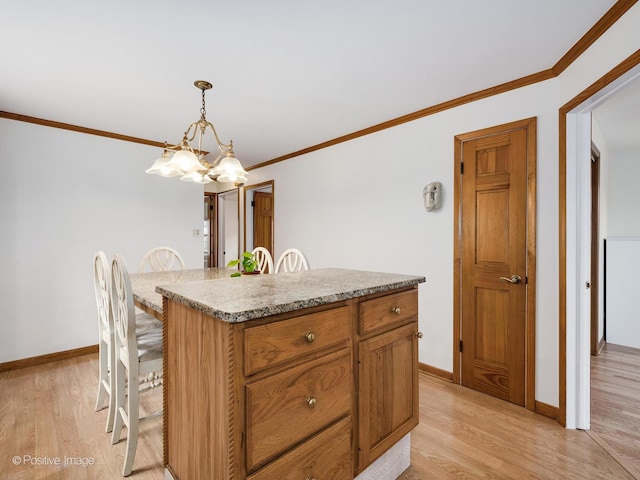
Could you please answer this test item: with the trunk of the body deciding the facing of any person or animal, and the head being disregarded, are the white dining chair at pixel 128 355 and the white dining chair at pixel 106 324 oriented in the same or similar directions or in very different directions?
same or similar directions

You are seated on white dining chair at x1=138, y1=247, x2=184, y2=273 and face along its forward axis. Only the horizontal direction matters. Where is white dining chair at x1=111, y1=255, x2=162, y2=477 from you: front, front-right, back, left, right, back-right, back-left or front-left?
front

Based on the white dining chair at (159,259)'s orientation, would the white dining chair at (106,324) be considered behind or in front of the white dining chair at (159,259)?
in front

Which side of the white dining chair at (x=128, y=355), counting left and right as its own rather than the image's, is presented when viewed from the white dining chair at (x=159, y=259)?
left

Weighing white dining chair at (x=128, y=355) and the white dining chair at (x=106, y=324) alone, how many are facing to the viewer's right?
2

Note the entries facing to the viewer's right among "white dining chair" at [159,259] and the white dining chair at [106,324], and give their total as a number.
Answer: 1

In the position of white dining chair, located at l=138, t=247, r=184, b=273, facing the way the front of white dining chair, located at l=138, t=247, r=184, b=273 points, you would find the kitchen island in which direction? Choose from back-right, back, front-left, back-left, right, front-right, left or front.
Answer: front

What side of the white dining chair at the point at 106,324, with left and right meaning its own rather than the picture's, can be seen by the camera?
right

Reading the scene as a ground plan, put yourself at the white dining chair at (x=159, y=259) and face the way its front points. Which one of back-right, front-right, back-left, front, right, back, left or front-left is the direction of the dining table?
front

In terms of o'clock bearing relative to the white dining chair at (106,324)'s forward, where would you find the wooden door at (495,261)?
The wooden door is roughly at 1 o'clock from the white dining chair.

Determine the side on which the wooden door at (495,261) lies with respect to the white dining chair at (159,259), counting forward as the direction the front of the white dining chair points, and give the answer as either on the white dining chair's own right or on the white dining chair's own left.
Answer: on the white dining chair's own left

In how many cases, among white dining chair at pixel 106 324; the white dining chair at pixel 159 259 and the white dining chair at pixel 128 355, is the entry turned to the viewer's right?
2

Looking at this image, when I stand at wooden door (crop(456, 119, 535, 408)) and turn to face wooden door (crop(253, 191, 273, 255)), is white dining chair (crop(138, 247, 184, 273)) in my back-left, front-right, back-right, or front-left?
front-left

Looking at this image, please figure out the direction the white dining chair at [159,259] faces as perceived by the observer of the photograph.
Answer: facing the viewer

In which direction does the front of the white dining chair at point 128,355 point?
to the viewer's right

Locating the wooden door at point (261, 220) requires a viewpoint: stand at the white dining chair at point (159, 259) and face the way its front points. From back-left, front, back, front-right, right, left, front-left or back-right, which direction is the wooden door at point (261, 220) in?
back-left

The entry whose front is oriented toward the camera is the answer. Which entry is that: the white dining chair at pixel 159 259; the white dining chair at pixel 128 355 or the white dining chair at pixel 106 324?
the white dining chair at pixel 159 259
